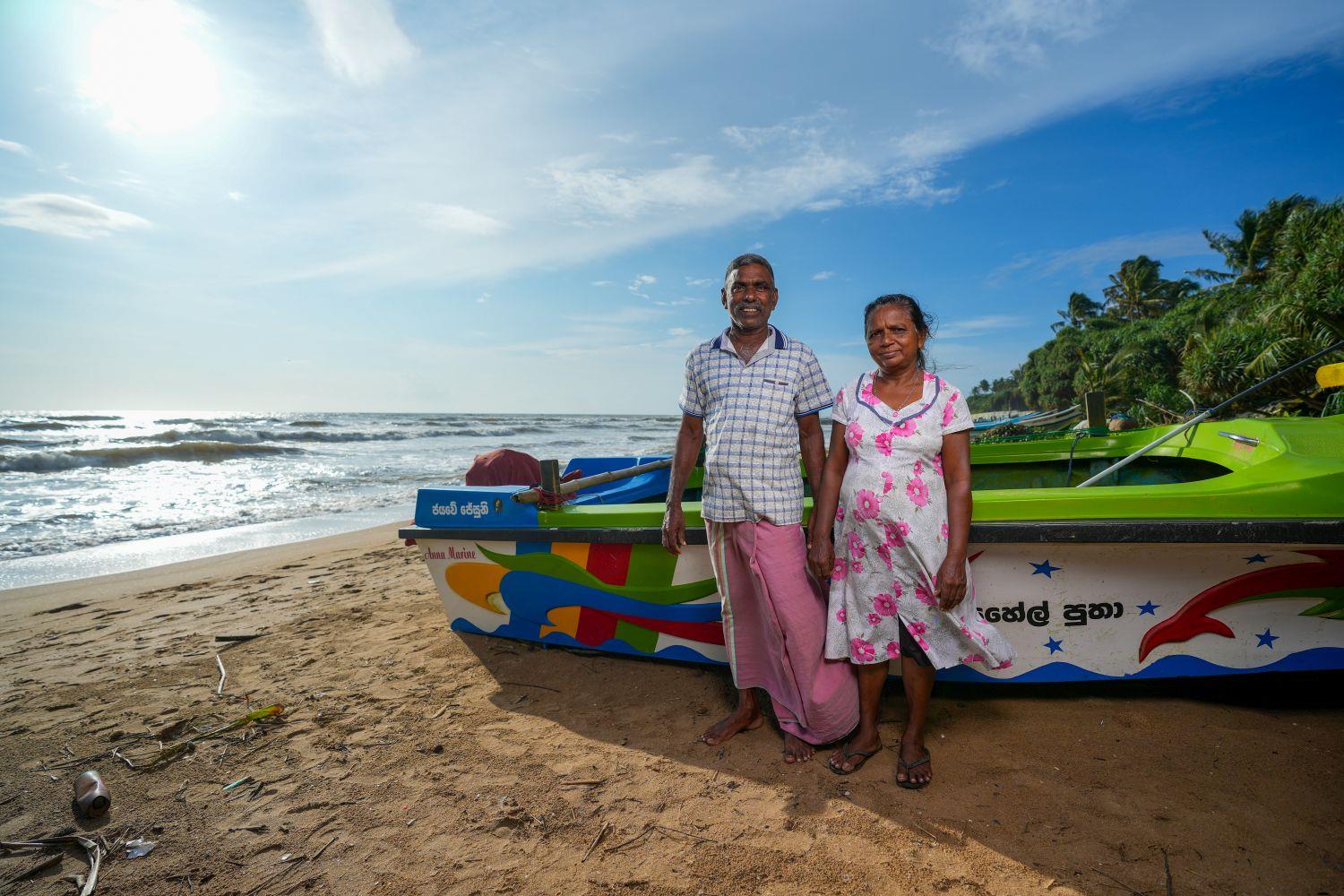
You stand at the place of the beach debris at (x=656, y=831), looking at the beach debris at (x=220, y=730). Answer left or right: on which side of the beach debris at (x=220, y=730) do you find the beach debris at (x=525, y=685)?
right

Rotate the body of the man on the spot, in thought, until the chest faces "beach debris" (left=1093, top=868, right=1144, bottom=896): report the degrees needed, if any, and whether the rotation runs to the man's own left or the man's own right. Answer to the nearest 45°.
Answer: approximately 45° to the man's own left

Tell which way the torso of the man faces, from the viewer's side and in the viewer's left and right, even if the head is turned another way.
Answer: facing the viewer

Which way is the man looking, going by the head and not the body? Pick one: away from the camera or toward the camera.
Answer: toward the camera

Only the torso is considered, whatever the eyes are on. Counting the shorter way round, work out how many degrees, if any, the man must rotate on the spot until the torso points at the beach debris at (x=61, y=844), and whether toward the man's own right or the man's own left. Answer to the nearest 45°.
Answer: approximately 90° to the man's own right

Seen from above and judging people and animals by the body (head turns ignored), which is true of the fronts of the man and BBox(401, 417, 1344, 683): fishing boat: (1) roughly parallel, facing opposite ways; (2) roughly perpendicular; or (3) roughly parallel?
roughly perpendicular

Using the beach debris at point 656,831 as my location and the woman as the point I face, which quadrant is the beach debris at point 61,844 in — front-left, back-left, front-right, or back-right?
back-left
